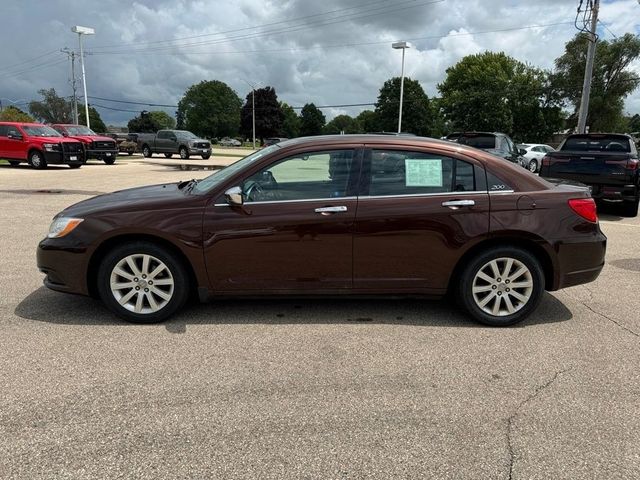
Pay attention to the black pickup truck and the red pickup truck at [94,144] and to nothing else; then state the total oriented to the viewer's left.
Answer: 0

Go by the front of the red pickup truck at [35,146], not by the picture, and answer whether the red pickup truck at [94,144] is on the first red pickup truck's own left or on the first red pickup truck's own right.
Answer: on the first red pickup truck's own left

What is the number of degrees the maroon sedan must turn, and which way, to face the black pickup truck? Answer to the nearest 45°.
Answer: approximately 135° to its right

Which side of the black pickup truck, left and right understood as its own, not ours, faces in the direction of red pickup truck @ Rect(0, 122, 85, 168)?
left

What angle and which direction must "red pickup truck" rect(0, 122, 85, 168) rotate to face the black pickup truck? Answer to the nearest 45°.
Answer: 0° — it already faces it

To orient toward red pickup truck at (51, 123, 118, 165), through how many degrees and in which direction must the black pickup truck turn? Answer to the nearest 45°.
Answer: approximately 90° to its left

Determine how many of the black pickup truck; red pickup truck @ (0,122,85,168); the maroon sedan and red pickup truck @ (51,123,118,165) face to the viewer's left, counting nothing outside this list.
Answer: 1

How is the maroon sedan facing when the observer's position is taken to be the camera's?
facing to the left of the viewer

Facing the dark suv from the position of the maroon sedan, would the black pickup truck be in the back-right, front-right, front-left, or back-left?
front-right

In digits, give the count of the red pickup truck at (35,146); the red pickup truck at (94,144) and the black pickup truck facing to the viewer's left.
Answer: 0

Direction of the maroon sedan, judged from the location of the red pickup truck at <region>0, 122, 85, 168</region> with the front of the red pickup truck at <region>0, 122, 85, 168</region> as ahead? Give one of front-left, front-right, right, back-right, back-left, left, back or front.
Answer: front-right

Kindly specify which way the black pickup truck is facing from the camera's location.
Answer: facing away from the viewer
